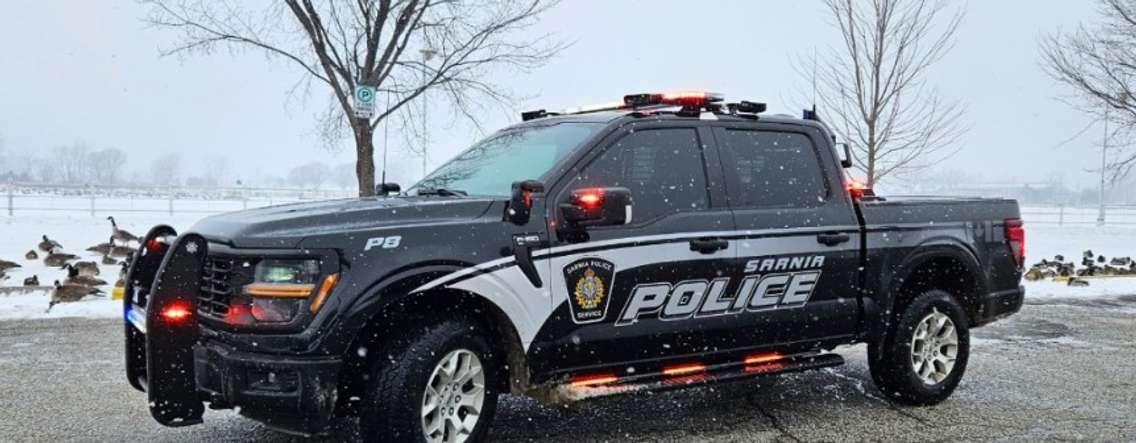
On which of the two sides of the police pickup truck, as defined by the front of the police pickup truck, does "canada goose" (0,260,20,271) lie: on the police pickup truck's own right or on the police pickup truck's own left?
on the police pickup truck's own right

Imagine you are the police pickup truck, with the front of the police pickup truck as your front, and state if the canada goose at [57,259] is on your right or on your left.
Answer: on your right

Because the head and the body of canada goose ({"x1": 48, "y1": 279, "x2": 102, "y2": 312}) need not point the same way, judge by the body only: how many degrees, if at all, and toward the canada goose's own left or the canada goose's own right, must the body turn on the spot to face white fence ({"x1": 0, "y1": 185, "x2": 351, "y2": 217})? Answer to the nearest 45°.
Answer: approximately 90° to the canada goose's own right

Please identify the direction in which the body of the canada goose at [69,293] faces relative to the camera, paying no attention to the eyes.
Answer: to the viewer's left

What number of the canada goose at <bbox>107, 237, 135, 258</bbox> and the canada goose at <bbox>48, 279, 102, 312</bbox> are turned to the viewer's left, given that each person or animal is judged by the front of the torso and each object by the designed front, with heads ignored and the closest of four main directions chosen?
2

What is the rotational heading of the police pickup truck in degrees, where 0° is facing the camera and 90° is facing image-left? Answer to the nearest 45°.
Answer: approximately 45°

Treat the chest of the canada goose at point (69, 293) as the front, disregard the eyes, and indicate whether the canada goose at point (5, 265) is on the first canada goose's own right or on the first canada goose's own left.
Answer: on the first canada goose's own right

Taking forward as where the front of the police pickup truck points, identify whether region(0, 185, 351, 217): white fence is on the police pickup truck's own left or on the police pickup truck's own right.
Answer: on the police pickup truck's own right

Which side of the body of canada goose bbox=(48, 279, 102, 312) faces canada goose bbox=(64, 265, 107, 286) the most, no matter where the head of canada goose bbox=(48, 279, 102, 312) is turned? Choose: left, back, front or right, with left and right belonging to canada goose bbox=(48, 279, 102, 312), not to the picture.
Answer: right

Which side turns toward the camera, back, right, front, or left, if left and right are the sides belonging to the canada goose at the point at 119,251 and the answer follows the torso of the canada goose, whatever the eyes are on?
left
